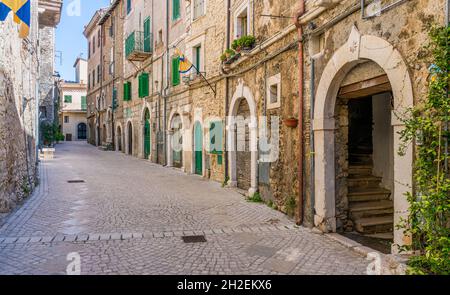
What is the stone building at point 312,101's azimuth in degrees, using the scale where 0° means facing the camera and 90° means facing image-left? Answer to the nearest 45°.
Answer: approximately 45°

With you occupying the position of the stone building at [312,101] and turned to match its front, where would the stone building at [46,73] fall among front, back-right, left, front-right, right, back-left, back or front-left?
right
